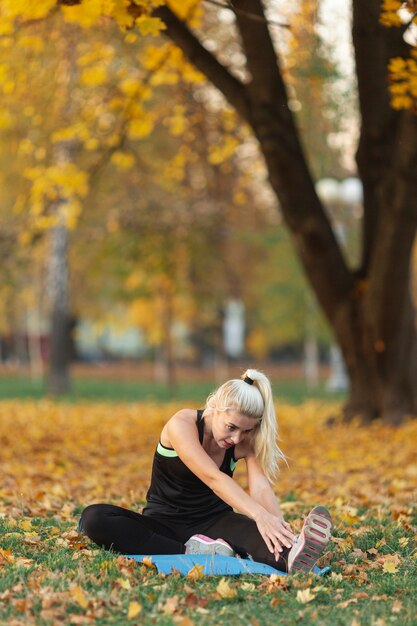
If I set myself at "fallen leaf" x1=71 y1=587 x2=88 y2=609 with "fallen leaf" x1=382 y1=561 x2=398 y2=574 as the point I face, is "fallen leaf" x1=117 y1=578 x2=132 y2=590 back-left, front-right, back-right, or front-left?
front-left

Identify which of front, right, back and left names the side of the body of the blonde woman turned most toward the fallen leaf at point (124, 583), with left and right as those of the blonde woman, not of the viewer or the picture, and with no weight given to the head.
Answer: right

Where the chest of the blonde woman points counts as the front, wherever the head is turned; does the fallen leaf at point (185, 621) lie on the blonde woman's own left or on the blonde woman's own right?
on the blonde woman's own right

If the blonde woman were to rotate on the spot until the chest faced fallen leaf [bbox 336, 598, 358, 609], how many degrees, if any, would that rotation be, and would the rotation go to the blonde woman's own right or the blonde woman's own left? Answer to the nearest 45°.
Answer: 0° — they already face it

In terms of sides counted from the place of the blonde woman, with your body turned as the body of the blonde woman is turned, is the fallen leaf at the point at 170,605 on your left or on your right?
on your right

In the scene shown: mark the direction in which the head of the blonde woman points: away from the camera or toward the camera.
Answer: toward the camera

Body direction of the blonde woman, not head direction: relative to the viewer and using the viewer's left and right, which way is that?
facing the viewer and to the right of the viewer

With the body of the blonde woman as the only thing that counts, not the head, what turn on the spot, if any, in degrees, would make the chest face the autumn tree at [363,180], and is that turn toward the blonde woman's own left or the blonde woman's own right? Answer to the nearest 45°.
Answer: approximately 135° to the blonde woman's own left

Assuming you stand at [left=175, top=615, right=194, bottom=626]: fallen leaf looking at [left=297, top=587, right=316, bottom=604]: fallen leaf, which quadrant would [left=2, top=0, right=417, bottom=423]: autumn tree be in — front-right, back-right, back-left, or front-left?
front-left

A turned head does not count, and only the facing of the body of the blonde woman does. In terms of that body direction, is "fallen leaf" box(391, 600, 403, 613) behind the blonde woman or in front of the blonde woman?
in front
